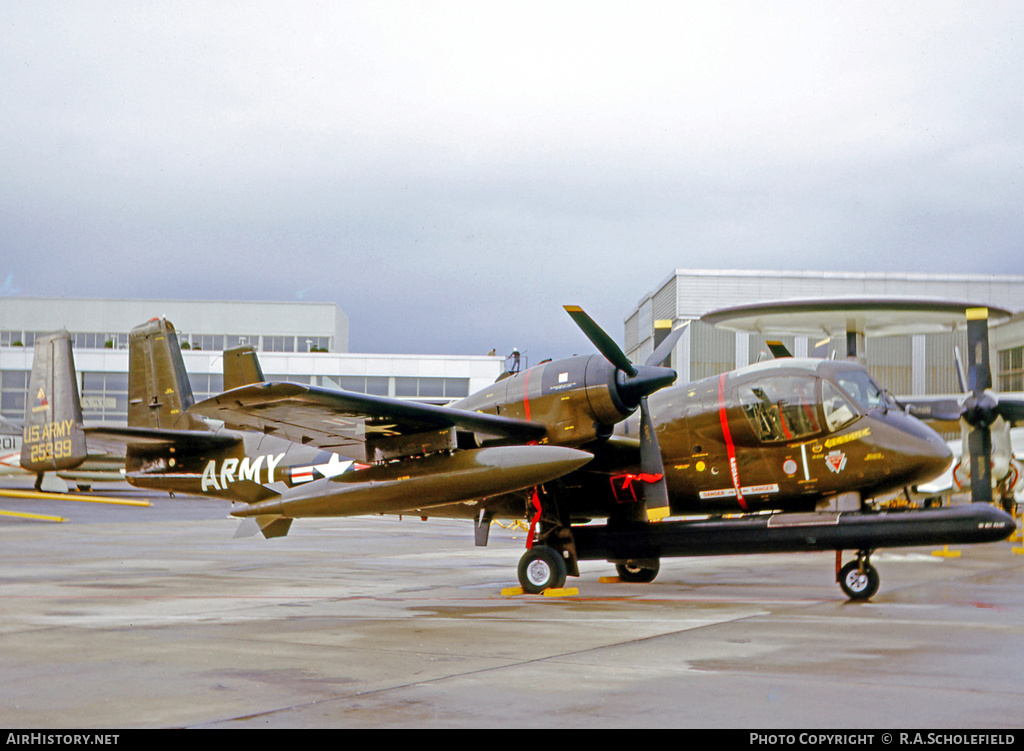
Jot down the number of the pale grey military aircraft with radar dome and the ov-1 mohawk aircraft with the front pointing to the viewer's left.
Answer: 0

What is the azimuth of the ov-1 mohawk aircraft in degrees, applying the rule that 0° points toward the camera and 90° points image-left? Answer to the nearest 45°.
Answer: approximately 315°
